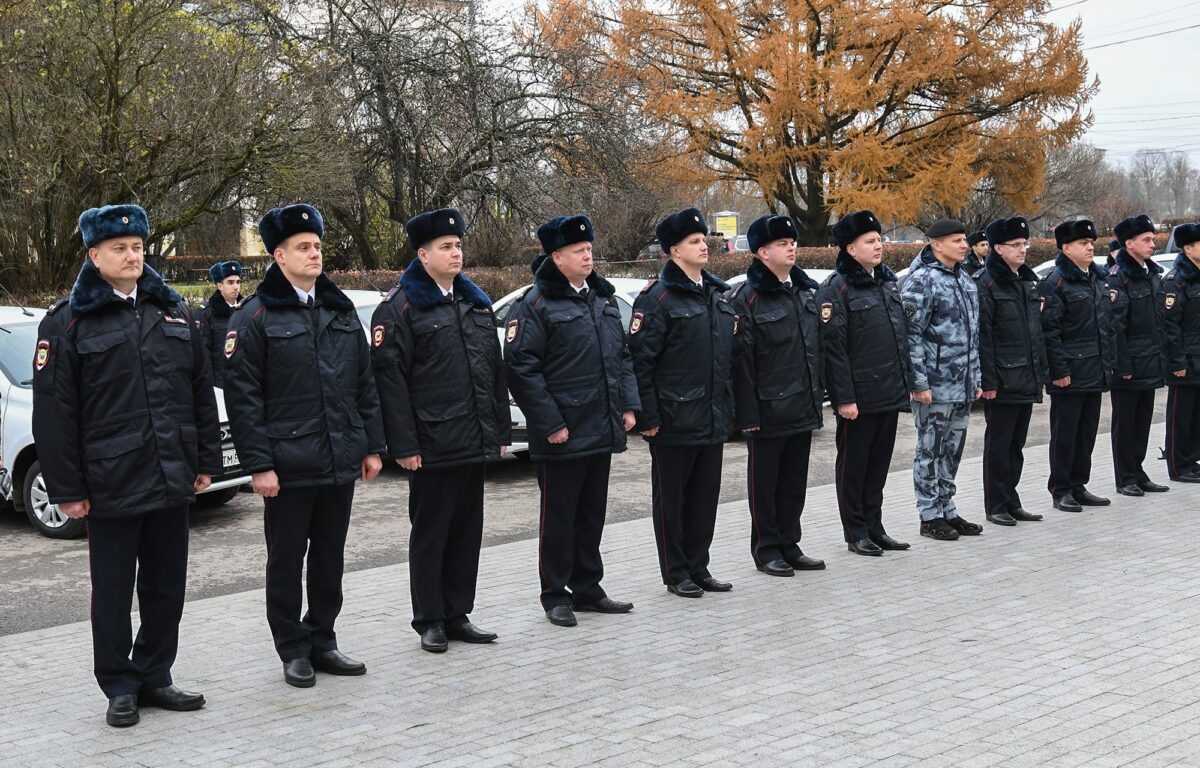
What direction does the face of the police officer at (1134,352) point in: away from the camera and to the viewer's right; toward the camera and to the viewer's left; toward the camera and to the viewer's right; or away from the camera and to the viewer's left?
toward the camera and to the viewer's right

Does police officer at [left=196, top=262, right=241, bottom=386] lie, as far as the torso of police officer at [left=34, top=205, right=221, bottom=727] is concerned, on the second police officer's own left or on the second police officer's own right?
on the second police officer's own left

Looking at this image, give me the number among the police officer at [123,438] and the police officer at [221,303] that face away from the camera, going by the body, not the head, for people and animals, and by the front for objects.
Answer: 0

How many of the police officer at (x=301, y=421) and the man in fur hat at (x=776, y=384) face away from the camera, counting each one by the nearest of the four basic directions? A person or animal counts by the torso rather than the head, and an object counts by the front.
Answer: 0

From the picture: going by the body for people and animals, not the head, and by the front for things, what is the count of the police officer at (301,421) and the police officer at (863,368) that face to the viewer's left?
0

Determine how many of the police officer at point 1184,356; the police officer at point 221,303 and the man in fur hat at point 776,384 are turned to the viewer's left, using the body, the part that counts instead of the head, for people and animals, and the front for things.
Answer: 0

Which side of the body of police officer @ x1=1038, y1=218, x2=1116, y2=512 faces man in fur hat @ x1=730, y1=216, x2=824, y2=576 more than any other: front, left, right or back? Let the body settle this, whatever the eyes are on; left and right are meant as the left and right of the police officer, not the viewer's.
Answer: right

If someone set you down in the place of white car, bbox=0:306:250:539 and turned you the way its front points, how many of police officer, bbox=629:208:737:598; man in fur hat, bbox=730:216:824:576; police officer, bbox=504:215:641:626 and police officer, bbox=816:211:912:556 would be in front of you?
4

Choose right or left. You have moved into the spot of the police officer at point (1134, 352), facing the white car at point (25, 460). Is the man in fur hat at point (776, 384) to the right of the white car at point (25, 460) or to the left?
left

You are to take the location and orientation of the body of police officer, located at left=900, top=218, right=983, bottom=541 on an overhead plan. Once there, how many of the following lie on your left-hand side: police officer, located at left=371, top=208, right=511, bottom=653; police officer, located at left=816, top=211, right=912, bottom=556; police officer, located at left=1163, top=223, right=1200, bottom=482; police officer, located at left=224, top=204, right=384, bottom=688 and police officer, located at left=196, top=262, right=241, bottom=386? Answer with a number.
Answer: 1

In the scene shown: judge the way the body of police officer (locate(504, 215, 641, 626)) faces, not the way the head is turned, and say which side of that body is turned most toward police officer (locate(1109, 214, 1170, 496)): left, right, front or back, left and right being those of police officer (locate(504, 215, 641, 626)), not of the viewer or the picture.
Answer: left

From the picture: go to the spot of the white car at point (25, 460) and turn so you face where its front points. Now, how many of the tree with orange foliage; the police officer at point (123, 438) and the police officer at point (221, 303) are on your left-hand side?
2

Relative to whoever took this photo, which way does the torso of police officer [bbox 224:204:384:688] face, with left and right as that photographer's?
facing the viewer and to the right of the viewer

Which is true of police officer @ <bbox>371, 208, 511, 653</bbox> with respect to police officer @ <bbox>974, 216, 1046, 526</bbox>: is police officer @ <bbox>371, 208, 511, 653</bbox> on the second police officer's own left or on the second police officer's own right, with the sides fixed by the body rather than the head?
on the second police officer's own right

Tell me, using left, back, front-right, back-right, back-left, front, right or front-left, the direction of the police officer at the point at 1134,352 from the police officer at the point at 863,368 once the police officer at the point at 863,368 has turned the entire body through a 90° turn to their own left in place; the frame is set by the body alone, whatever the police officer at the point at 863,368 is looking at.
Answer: front

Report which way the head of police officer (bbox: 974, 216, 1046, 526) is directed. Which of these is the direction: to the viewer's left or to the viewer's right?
to the viewer's right

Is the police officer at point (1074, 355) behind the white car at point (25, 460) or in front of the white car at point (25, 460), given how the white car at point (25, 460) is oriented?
in front

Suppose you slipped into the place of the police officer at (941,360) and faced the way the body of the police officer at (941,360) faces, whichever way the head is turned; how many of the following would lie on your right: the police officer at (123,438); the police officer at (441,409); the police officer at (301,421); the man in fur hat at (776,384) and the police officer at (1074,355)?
4
